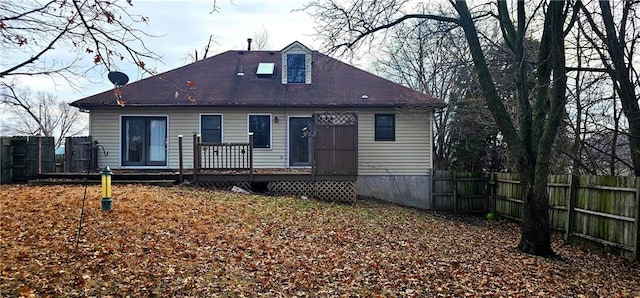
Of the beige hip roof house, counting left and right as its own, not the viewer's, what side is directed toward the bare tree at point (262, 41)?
front

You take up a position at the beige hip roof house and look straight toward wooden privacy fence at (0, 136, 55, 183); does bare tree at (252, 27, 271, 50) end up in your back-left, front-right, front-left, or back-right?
back-right

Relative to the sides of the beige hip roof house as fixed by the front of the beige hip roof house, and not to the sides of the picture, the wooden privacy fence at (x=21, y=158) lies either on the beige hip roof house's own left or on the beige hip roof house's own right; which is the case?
on the beige hip roof house's own left

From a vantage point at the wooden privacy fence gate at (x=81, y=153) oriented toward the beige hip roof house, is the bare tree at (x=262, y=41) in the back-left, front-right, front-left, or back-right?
front-left

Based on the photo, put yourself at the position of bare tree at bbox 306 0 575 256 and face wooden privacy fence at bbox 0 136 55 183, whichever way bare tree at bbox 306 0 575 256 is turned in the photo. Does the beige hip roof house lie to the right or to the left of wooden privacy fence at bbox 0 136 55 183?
right

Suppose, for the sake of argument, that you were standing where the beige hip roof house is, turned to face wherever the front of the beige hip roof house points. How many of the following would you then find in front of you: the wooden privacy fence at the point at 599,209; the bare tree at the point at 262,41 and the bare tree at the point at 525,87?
1

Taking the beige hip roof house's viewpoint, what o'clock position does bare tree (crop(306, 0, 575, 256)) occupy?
The bare tree is roughly at 5 o'clock from the beige hip roof house.

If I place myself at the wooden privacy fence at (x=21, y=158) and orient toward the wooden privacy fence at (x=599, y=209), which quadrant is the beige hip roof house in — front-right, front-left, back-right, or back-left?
front-left

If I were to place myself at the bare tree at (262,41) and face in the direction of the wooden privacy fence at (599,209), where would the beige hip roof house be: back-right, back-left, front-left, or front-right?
front-right

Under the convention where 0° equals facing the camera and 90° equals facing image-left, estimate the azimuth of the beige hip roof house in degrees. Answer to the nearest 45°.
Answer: approximately 180°

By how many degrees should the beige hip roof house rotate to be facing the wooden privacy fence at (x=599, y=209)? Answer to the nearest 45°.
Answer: approximately 135° to its right
